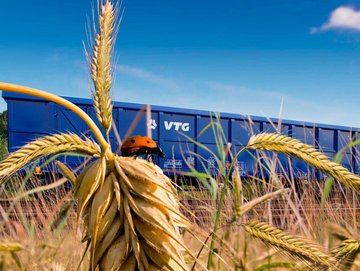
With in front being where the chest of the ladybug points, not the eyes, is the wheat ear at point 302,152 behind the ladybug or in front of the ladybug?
in front

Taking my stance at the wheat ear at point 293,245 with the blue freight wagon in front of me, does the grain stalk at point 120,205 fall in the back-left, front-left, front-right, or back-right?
back-left
